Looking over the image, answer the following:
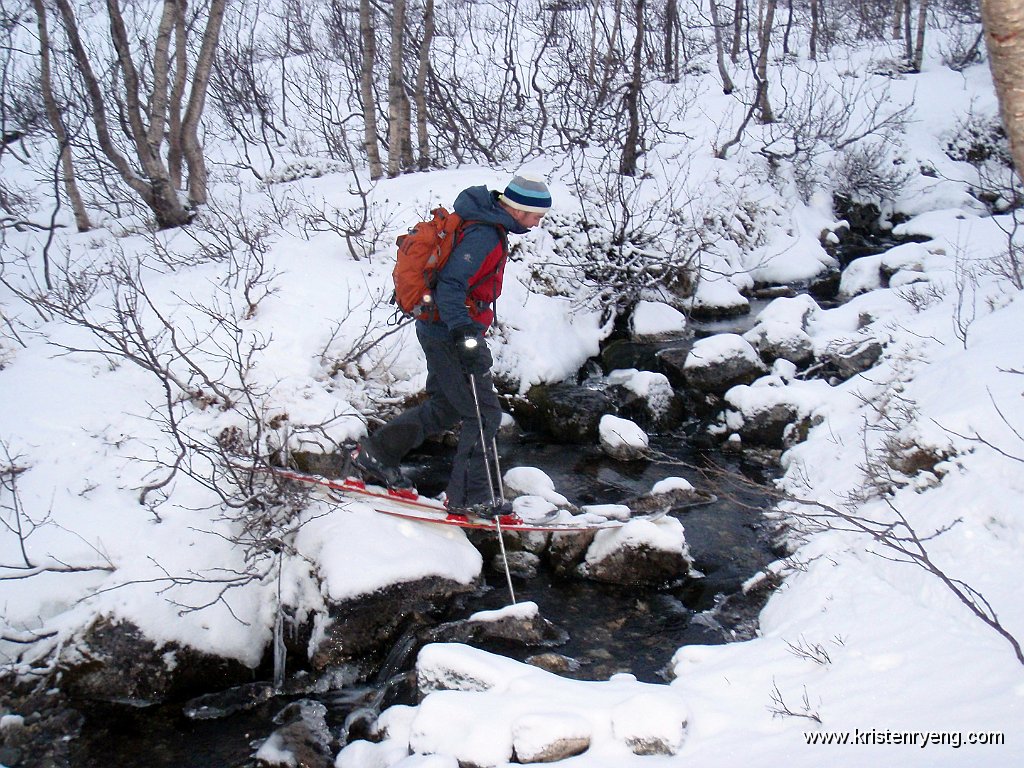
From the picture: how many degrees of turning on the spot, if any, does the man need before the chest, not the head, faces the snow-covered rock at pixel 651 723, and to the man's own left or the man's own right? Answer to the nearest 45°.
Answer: approximately 90° to the man's own right

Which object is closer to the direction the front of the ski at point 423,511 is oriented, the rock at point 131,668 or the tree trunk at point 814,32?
the tree trunk

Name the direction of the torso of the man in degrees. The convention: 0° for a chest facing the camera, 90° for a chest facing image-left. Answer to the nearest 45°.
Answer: approximately 270°

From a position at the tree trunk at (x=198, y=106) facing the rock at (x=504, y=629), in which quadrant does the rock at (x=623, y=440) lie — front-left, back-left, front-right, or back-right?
front-left

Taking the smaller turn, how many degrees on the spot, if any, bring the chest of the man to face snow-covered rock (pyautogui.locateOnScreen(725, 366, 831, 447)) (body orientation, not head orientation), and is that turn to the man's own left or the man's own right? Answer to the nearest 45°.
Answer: approximately 45° to the man's own left

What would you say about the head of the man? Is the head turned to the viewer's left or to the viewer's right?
to the viewer's right

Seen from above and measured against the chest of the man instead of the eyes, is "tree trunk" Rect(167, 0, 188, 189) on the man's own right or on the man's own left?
on the man's own left

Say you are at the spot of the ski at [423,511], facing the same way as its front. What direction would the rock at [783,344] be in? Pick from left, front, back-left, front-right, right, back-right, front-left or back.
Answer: front-left

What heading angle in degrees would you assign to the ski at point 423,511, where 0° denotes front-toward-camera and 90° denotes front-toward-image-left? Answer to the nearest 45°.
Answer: approximately 270°
